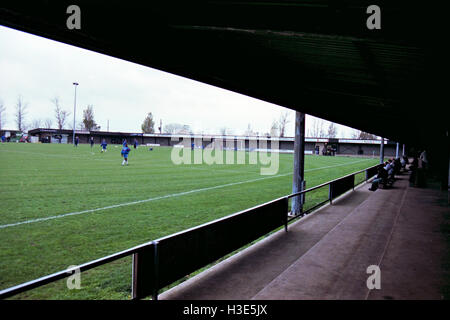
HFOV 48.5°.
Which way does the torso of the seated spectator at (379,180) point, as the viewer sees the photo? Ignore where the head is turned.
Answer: to the viewer's left
